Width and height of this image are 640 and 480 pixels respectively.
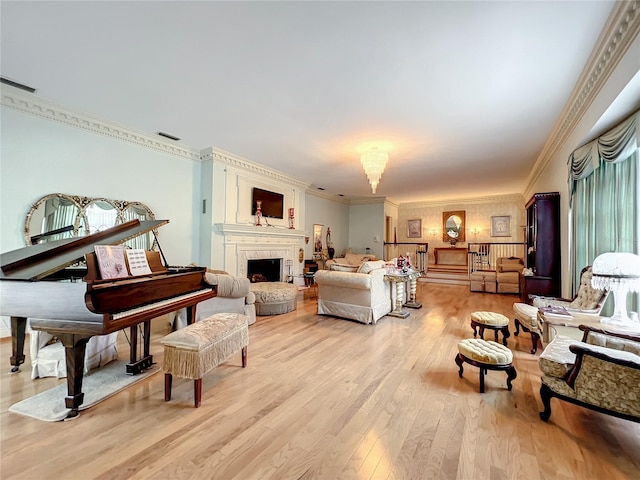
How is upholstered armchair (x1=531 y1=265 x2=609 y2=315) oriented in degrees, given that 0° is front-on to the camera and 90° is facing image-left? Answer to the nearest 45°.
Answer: approximately 45°

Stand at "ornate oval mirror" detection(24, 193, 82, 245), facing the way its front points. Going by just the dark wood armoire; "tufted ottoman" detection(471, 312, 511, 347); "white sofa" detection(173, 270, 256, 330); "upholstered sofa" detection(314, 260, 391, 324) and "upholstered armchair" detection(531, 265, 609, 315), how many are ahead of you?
5

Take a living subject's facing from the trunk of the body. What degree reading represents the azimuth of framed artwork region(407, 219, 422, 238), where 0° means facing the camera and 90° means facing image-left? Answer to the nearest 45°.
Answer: approximately 0°

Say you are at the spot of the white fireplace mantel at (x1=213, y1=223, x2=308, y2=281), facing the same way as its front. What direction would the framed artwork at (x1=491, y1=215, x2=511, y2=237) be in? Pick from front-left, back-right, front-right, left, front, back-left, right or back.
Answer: front-left

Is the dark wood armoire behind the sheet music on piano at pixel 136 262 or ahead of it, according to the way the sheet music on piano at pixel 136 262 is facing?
ahead

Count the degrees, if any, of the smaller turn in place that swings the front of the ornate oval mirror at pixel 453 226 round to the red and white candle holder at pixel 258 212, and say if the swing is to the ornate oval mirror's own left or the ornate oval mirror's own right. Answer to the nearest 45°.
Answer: approximately 45° to the ornate oval mirror's own right

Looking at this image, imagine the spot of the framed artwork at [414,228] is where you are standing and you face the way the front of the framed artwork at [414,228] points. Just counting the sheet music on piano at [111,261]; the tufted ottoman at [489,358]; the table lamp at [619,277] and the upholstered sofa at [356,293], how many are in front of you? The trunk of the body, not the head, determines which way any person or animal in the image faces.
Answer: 4

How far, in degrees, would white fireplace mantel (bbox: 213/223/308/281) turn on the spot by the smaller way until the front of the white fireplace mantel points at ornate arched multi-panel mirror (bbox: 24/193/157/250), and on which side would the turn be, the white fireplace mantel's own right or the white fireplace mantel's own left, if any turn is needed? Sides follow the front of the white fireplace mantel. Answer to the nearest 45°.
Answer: approximately 90° to the white fireplace mantel's own right

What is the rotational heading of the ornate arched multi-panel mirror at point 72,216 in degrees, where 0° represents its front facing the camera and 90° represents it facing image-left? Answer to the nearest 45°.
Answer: approximately 315°

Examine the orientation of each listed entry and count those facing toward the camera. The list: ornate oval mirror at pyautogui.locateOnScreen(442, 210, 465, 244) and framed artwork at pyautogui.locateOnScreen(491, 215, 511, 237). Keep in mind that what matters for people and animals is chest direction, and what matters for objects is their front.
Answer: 2

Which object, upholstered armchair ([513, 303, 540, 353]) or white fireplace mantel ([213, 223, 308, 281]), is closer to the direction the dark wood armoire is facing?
the white fireplace mantel

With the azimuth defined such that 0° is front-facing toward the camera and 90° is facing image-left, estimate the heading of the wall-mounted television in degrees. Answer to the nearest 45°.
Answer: approximately 315°

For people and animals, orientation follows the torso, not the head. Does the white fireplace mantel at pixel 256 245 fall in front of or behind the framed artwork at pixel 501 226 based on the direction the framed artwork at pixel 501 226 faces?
in front
